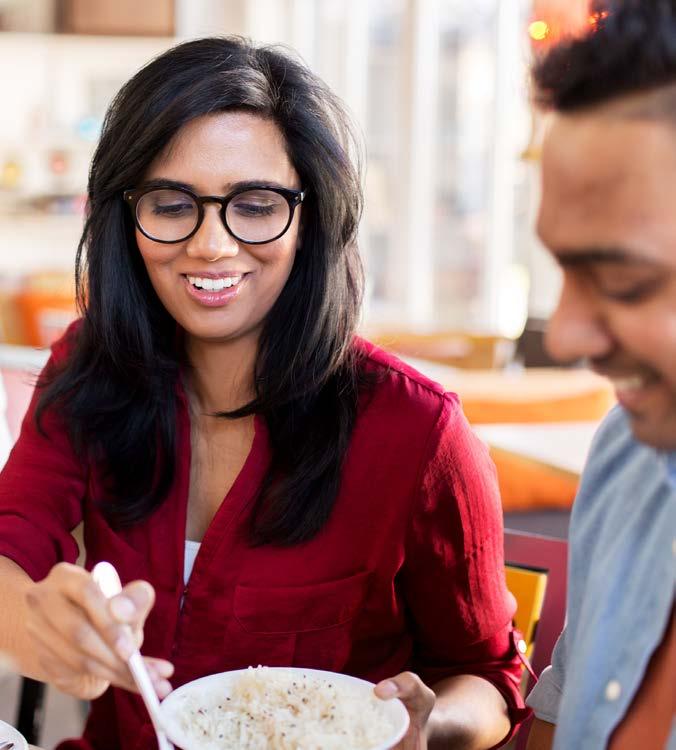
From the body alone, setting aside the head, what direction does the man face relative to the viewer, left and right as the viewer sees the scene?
facing the viewer and to the left of the viewer

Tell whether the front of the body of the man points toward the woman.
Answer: no

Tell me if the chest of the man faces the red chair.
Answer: no

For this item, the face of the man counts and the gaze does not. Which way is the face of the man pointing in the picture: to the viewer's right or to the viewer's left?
to the viewer's left
